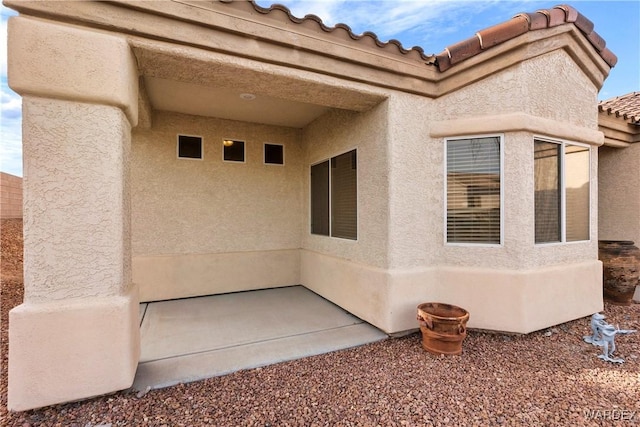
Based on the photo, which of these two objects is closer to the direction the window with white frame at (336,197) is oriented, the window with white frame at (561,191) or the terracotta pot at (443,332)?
the terracotta pot

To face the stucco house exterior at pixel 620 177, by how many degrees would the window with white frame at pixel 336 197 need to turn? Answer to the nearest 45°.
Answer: approximately 135° to its left

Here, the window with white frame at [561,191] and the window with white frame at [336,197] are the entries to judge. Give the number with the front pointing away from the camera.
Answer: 0

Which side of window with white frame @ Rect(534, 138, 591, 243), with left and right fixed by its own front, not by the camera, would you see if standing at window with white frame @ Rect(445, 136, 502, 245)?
right

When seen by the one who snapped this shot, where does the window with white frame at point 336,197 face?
facing the viewer and to the left of the viewer

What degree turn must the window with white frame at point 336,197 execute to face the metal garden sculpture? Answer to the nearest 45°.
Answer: approximately 90° to its left

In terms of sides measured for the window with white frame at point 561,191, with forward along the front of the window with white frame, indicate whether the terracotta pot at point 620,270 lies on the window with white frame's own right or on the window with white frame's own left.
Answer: on the window with white frame's own left

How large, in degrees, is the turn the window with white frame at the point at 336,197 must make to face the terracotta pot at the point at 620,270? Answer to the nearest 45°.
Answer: approximately 135° to its left

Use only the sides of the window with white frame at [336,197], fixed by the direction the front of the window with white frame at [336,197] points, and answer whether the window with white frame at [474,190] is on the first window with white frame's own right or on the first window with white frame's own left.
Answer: on the first window with white frame's own left

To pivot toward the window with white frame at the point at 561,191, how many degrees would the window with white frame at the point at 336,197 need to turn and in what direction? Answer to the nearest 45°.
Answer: approximately 135° to its left

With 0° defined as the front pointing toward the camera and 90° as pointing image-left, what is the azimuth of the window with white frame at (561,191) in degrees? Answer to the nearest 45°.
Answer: approximately 315°
